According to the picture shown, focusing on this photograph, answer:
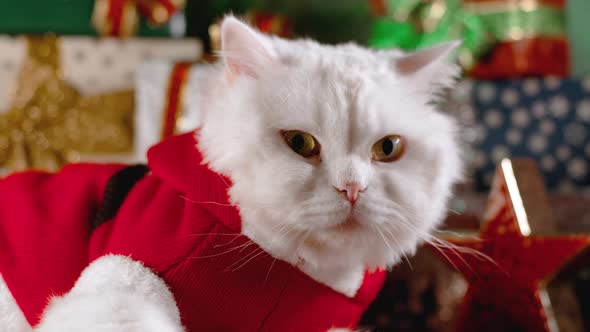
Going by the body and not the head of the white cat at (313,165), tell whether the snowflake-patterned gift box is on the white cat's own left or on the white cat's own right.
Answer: on the white cat's own left

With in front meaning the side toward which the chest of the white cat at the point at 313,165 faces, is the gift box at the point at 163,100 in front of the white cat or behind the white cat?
behind
